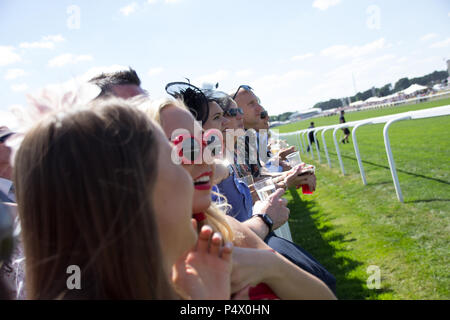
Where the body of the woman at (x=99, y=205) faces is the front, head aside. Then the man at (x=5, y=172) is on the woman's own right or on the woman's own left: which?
on the woman's own left

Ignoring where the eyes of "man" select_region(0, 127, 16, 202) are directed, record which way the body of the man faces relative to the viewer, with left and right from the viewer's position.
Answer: facing to the right of the viewer

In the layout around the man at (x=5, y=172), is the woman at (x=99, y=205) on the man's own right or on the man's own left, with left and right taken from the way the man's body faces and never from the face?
on the man's own right

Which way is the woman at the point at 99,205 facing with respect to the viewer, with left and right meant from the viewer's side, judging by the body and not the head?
facing away from the viewer and to the right of the viewer
